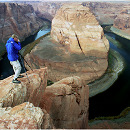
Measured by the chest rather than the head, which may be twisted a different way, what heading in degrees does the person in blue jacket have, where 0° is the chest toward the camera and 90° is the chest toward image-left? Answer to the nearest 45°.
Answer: approximately 270°

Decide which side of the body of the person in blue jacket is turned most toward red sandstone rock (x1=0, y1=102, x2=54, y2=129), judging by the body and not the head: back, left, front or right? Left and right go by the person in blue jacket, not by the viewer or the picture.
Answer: right

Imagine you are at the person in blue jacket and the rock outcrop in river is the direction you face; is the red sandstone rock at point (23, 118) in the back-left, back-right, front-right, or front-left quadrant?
back-right
